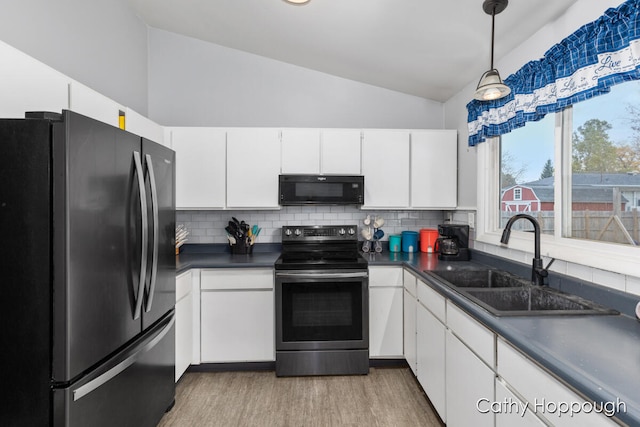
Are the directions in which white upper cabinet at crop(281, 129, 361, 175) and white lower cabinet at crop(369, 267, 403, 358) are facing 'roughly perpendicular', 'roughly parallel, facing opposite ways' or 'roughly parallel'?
roughly parallel

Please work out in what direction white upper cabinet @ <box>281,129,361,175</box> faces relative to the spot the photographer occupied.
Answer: facing the viewer

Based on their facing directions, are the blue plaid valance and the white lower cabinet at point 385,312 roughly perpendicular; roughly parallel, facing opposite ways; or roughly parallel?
roughly perpendicular

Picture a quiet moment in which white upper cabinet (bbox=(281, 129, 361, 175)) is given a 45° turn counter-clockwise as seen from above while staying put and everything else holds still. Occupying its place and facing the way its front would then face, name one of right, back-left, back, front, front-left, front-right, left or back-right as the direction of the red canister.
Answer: front-left

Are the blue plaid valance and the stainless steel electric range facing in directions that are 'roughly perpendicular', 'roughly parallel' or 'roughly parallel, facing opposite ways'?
roughly perpendicular

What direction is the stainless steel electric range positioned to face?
toward the camera

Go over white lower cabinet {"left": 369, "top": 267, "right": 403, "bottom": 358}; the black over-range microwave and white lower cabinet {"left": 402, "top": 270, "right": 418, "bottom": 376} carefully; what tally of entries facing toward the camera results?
2

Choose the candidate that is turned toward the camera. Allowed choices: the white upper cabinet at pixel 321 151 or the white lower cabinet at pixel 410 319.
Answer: the white upper cabinet

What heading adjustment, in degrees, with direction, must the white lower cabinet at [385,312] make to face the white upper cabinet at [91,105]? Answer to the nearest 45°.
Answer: approximately 45° to its right

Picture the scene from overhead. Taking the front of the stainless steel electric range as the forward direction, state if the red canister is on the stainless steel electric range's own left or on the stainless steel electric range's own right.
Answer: on the stainless steel electric range's own left

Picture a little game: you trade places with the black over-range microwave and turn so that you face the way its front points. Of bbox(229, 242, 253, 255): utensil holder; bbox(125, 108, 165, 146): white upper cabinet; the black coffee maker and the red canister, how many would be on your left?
2

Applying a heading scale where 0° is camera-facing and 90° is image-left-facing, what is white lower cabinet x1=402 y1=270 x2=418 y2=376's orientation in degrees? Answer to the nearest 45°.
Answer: approximately 90°
